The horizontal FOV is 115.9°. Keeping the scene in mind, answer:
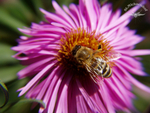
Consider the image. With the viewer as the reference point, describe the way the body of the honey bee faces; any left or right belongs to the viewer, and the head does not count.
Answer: facing away from the viewer and to the left of the viewer

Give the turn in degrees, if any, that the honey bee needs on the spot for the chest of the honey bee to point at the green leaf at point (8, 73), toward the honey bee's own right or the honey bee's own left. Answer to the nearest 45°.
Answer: approximately 45° to the honey bee's own left
